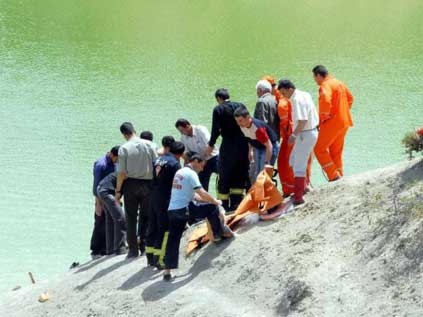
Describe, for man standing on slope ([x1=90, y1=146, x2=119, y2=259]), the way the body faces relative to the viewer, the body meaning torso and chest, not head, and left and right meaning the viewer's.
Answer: facing to the right of the viewer

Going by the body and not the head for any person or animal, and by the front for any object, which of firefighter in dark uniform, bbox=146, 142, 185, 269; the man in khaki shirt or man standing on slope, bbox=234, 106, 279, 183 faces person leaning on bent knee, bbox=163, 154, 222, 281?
the man standing on slope

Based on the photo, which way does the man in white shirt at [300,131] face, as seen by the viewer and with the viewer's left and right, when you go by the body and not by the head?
facing to the left of the viewer

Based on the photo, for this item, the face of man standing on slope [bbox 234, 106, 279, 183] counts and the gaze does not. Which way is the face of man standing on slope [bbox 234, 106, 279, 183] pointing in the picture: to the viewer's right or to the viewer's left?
to the viewer's left

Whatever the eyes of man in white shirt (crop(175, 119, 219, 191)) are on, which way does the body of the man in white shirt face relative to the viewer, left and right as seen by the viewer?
facing the viewer and to the left of the viewer

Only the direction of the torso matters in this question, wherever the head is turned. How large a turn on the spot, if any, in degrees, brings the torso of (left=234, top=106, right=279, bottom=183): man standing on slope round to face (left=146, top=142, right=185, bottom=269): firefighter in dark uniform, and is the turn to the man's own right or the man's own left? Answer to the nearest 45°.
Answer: approximately 45° to the man's own right

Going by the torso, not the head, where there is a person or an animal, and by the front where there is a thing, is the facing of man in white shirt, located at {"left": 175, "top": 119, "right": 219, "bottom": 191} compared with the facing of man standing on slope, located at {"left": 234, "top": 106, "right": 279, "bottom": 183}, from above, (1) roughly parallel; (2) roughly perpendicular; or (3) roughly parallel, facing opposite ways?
roughly parallel

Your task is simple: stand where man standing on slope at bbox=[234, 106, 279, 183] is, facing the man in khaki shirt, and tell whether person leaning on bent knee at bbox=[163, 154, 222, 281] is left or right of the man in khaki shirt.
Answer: left

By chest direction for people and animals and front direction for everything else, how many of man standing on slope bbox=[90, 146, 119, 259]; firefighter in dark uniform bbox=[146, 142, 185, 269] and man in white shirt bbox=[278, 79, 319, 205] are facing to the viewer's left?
1

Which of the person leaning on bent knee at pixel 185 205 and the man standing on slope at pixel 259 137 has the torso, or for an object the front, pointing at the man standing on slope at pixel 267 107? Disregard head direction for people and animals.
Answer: the person leaning on bent knee

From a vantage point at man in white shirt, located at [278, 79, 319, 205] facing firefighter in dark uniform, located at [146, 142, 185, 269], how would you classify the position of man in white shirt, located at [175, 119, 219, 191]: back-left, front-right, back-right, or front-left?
front-right

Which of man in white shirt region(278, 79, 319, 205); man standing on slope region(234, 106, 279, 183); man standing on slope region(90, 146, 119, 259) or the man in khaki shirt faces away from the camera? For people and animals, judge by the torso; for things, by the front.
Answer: the man in khaki shirt

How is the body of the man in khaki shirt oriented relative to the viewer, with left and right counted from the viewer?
facing away from the viewer
